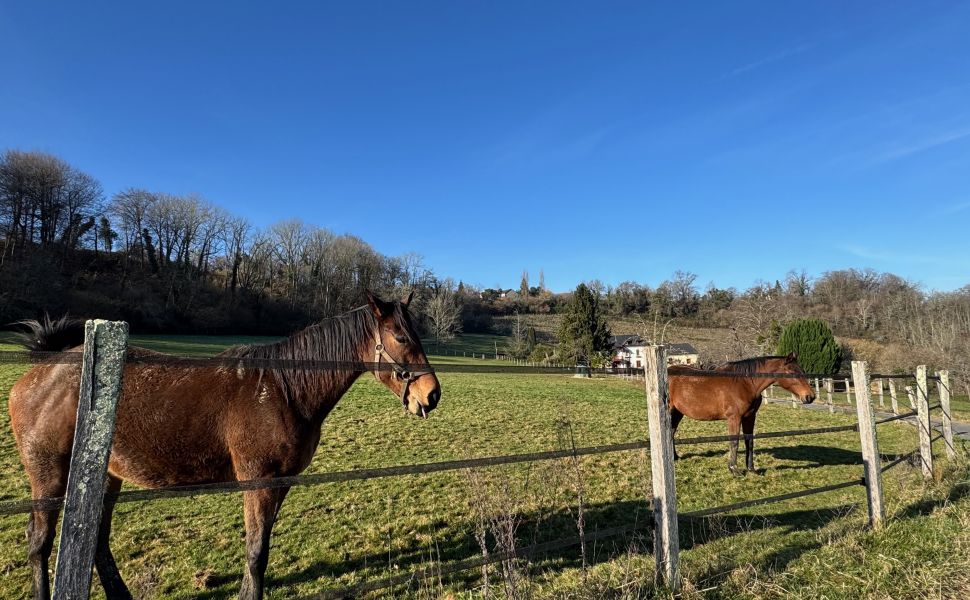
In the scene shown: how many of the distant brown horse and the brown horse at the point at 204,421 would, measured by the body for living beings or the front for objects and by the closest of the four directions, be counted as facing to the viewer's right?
2

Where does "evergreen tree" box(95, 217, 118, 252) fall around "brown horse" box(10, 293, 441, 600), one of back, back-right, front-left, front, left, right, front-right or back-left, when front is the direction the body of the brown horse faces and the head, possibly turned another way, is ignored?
left

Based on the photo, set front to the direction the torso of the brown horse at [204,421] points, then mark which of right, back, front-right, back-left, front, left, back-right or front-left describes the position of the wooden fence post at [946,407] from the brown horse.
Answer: front

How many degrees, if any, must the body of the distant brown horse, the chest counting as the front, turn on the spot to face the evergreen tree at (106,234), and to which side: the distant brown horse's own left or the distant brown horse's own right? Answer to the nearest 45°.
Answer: approximately 180°

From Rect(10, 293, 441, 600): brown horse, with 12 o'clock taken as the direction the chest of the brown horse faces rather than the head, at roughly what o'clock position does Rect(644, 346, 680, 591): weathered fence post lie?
The weathered fence post is roughly at 1 o'clock from the brown horse.

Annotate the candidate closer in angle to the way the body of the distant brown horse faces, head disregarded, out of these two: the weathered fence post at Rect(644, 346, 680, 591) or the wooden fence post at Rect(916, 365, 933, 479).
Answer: the wooden fence post

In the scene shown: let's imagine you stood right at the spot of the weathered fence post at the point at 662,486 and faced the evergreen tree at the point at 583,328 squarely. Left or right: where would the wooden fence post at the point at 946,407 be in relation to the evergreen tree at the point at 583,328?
right

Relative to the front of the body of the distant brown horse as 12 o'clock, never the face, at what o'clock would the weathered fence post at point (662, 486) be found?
The weathered fence post is roughly at 3 o'clock from the distant brown horse.

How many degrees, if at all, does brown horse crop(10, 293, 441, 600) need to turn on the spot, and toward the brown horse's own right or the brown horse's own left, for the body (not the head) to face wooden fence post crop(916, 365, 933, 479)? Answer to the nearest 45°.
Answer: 0° — it already faces it

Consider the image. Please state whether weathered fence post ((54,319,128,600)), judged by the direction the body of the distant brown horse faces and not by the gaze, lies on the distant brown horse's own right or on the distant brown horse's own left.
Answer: on the distant brown horse's own right

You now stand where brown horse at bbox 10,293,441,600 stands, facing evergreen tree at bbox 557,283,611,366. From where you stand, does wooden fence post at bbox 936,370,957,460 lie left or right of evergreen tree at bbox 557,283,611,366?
right

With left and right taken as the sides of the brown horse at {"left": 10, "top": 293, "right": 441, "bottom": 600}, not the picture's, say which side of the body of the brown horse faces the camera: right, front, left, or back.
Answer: right

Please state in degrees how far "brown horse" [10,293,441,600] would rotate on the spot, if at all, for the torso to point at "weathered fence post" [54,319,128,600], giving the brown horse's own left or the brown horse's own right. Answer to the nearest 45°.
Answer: approximately 90° to the brown horse's own right

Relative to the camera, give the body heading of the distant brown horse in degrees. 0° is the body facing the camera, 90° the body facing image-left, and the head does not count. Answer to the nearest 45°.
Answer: approximately 270°

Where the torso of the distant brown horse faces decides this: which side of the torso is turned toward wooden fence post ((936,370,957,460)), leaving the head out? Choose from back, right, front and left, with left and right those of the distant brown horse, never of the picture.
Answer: front
